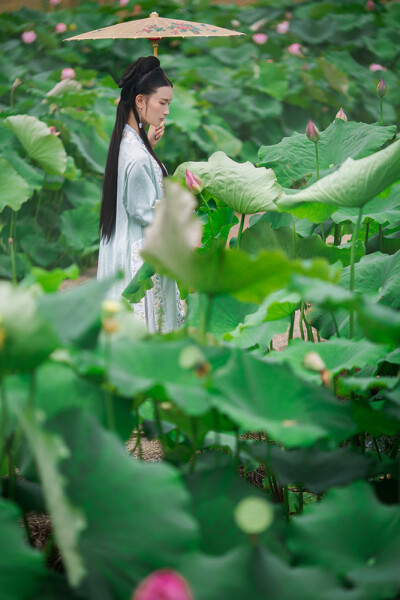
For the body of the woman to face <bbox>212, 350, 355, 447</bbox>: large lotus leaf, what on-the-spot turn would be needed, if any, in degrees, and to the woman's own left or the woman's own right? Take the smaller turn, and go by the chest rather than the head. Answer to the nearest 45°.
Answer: approximately 90° to the woman's own right

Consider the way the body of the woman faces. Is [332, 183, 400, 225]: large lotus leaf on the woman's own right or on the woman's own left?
on the woman's own left

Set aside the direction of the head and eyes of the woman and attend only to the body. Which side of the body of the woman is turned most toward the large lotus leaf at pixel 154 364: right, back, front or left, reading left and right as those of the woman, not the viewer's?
right

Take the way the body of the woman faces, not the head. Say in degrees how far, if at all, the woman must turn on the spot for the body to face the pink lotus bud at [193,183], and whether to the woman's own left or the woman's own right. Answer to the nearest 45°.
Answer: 0° — they already face it

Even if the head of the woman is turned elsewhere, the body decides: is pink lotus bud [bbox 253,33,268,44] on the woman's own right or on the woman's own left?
on the woman's own left

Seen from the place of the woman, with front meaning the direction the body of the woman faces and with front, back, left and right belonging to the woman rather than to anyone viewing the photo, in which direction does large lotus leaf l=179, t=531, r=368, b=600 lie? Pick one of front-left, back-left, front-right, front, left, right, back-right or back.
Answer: right

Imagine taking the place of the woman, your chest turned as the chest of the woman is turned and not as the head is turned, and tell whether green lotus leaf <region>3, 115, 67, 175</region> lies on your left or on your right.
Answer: on your left

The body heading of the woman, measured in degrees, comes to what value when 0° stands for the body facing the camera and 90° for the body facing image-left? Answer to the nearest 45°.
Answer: approximately 270°

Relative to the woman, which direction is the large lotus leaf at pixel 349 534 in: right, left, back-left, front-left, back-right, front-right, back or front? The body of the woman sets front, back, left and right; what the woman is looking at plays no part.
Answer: right

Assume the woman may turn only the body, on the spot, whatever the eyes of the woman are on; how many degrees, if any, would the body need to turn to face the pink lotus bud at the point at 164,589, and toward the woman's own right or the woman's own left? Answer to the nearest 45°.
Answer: approximately 90° to the woman's own right

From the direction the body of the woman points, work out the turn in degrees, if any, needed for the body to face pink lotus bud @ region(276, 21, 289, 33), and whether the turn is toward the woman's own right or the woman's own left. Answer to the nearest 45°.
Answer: approximately 90° to the woman's own left
